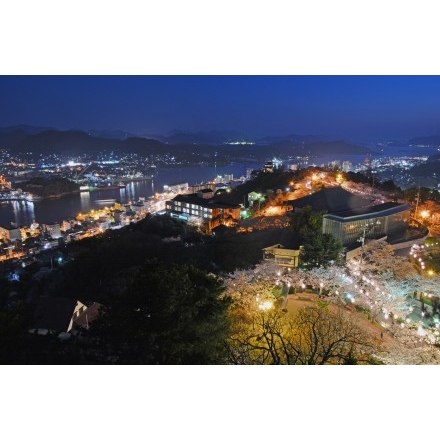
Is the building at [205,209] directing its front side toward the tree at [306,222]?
no

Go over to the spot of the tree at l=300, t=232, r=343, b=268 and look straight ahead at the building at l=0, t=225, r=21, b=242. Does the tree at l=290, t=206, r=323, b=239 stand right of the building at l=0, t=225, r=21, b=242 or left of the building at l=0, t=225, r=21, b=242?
right

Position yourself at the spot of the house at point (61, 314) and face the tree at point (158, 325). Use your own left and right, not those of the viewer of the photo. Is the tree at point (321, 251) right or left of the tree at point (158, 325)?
left

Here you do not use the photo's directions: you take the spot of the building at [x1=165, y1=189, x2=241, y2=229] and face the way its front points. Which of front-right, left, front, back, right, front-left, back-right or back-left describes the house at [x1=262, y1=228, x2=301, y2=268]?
front-left

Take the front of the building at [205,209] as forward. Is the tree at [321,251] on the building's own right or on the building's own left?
on the building's own left

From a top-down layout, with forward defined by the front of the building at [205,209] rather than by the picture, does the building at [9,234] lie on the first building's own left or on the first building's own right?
on the first building's own right

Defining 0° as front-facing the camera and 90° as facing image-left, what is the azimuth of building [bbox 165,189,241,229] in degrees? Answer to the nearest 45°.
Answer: approximately 45°

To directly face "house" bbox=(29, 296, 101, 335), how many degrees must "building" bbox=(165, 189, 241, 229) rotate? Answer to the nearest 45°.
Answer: approximately 45° to its left

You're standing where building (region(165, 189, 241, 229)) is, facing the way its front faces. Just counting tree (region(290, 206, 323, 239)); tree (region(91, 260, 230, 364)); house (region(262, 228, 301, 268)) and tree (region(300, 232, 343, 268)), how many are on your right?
0

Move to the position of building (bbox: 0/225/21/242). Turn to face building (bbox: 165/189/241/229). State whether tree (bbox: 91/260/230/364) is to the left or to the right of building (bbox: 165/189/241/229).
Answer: right

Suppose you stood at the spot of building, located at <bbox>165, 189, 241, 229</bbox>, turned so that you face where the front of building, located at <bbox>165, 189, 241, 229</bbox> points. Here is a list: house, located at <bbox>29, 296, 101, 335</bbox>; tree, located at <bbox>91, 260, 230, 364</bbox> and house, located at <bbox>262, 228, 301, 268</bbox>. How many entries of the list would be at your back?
0
